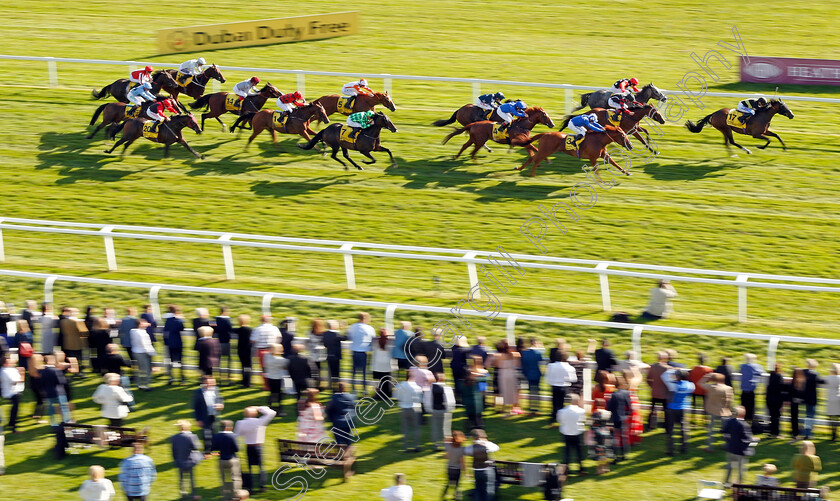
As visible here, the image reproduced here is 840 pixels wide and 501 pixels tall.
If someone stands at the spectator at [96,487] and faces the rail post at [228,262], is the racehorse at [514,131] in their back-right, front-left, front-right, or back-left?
front-right

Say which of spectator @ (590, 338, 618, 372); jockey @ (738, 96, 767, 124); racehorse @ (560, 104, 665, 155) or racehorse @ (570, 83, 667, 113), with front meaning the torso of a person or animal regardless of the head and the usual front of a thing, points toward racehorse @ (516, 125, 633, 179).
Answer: the spectator

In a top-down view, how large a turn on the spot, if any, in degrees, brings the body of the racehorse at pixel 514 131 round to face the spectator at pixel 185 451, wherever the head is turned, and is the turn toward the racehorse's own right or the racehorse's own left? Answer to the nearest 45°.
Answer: approximately 90° to the racehorse's own right

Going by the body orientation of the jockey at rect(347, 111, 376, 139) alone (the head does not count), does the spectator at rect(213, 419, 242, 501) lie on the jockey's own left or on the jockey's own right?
on the jockey's own right

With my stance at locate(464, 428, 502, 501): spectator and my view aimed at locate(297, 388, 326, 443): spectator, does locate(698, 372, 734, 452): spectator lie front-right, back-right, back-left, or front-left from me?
back-right

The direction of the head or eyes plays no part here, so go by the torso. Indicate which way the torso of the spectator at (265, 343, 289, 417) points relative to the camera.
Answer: away from the camera

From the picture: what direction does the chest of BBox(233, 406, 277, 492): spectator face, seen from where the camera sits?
away from the camera

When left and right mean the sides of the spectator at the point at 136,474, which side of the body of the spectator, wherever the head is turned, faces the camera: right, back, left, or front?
back

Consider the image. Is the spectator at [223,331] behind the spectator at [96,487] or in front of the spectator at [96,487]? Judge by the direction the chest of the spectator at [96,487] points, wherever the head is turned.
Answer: in front

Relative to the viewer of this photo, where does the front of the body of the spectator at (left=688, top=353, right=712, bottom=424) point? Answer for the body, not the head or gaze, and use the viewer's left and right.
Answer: facing away from the viewer

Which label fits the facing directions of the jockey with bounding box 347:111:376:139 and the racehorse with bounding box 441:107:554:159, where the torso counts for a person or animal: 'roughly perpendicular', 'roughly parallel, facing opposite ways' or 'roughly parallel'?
roughly parallel

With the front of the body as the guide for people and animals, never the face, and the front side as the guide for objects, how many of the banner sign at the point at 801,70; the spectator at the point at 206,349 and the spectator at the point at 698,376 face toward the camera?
1

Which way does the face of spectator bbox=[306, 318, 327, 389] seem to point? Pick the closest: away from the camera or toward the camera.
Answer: away from the camera

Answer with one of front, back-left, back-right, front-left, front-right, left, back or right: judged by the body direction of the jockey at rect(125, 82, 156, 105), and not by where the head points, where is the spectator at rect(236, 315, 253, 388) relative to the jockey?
right

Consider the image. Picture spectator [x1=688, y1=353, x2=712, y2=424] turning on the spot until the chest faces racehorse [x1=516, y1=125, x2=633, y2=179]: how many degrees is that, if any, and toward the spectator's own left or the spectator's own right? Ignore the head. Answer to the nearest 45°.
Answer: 0° — they already face it

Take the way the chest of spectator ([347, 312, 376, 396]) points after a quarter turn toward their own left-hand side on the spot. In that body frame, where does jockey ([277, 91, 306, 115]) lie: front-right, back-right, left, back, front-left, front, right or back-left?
right

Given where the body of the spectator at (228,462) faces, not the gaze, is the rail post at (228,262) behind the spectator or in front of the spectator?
in front

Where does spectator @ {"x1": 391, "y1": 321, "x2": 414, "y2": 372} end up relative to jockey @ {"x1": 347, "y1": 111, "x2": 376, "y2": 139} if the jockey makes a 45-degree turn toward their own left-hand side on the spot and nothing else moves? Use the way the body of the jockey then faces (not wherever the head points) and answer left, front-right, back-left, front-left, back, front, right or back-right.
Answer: back-right

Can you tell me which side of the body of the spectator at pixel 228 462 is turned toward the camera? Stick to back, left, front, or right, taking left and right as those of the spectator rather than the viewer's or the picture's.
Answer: back

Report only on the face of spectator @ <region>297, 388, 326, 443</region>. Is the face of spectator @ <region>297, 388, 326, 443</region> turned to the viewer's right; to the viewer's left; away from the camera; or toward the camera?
away from the camera

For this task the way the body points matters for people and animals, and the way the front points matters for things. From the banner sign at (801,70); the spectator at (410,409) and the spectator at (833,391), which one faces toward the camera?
the banner sign

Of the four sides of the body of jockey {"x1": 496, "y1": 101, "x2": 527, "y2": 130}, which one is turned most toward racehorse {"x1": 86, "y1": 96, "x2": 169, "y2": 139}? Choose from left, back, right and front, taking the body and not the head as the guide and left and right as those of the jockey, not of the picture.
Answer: back

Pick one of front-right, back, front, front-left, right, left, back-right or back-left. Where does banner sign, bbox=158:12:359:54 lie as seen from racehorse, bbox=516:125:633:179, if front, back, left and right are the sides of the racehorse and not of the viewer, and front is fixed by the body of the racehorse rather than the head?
back-left
